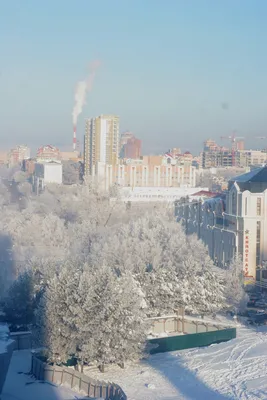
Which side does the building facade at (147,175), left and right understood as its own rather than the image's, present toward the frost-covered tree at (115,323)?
front

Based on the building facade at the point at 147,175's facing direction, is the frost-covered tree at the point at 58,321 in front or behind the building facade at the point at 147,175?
in front

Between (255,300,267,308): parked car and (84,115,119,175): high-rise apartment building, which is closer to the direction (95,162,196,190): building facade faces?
the parked car

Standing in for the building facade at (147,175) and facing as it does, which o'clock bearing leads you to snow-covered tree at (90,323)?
The snow-covered tree is roughly at 12 o'clock from the building facade.

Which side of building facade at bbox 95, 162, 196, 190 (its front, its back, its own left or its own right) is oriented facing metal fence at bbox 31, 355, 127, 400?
front

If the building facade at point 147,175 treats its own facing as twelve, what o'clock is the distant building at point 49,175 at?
The distant building is roughly at 4 o'clock from the building facade.

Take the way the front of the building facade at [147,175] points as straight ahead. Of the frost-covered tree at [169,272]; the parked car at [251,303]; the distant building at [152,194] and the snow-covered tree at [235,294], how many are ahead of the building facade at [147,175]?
4

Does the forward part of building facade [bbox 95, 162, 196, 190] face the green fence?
yes

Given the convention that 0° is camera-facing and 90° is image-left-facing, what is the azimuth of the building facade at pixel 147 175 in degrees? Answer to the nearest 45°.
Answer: approximately 0°

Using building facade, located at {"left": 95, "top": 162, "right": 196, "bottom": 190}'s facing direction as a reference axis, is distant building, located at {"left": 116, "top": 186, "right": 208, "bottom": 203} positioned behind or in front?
in front

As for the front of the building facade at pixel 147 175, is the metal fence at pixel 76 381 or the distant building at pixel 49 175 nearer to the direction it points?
the metal fence
